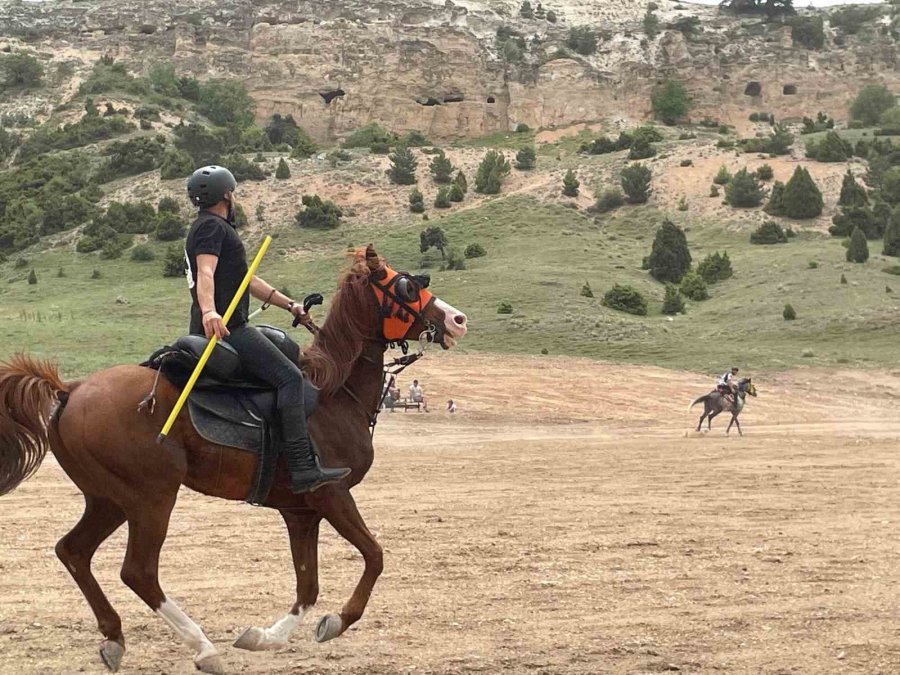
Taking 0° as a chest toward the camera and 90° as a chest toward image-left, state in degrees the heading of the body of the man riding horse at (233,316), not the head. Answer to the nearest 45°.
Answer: approximately 270°

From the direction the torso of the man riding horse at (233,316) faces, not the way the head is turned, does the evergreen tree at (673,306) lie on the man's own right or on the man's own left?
on the man's own left

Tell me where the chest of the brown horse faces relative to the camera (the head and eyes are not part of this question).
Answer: to the viewer's right
